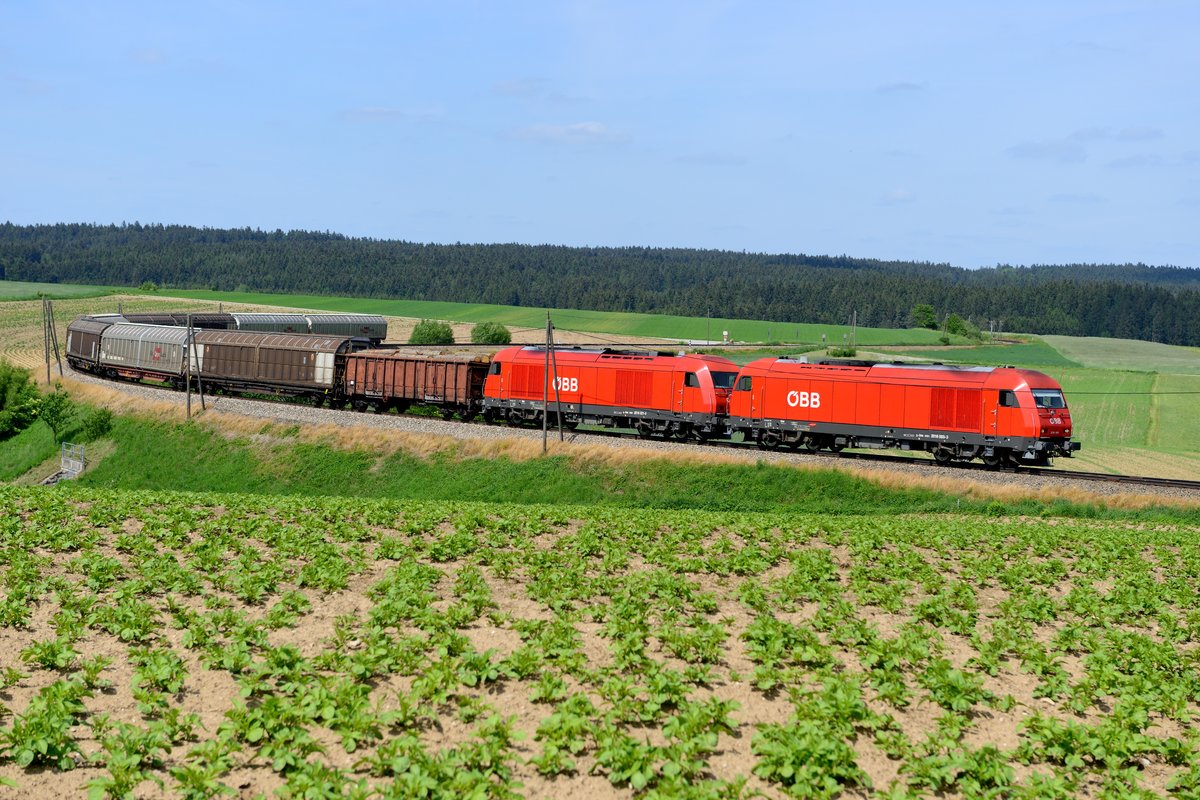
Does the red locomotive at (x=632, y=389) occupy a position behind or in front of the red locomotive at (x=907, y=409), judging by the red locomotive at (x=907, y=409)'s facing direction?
behind

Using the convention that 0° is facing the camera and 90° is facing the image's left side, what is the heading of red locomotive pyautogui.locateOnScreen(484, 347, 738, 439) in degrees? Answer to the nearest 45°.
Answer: approximately 315°

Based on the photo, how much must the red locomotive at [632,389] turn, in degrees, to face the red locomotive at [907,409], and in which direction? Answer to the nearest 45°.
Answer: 0° — it already faces it

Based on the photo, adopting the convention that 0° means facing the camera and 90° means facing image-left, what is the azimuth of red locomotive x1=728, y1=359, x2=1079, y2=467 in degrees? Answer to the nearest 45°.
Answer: approximately 315°

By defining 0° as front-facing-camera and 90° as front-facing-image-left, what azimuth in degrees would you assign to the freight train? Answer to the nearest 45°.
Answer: approximately 315°

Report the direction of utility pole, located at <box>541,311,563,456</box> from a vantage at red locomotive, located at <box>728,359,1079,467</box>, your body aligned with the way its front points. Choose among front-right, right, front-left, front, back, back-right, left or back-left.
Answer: back-right
